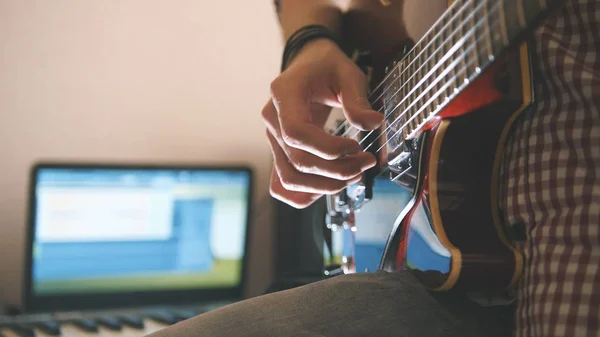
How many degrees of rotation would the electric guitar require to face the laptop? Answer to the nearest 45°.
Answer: approximately 90° to its right
